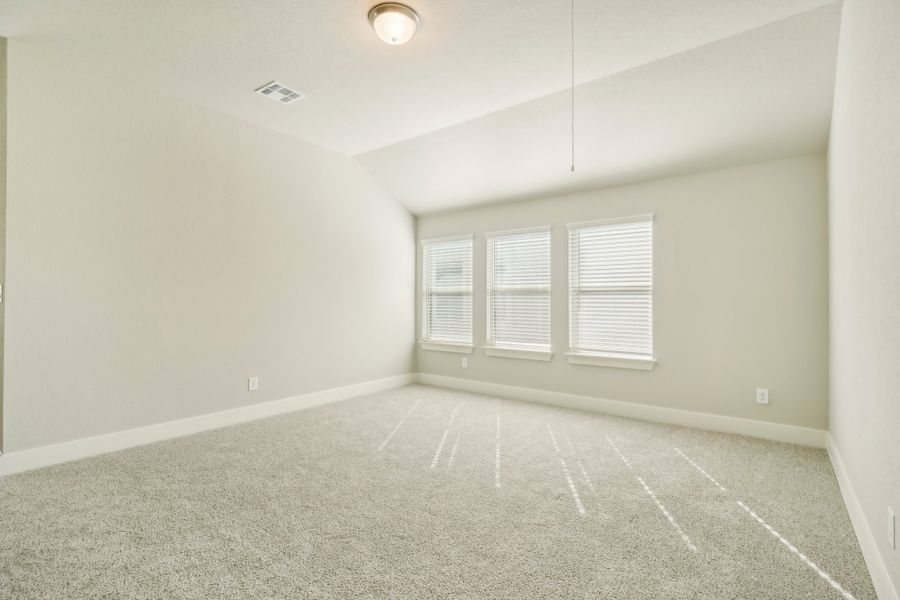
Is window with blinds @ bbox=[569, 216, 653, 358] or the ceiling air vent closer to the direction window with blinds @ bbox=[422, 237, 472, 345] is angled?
the ceiling air vent

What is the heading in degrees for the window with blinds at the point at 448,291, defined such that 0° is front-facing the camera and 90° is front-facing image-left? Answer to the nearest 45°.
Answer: approximately 45°

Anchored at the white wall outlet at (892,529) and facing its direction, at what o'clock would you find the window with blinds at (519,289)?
The window with blinds is roughly at 1 o'clock from the white wall outlet.

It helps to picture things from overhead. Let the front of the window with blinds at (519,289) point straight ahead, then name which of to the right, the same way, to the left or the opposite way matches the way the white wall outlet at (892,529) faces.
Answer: to the right

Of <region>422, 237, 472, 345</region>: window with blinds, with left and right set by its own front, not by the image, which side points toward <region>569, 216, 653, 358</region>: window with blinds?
left

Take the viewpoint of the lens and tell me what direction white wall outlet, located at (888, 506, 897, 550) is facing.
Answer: facing to the left of the viewer

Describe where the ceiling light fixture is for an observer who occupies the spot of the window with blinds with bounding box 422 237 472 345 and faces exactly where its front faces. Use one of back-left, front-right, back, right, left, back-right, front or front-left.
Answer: front-left

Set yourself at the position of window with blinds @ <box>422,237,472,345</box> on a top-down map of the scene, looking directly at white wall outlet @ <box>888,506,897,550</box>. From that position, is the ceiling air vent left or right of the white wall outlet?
right

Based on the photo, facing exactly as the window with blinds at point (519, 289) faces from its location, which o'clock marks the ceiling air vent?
The ceiling air vent is roughly at 12 o'clock from the window with blinds.

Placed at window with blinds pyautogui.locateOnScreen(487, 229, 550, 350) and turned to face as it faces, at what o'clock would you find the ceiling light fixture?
The ceiling light fixture is roughly at 11 o'clock from the window with blinds.

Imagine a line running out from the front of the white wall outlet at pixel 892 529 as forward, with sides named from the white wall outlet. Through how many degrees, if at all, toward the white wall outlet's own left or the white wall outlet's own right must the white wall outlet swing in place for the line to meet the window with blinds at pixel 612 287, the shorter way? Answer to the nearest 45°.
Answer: approximately 45° to the white wall outlet's own right

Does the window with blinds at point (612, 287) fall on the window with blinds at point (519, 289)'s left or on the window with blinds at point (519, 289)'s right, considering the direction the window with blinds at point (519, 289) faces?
on its left

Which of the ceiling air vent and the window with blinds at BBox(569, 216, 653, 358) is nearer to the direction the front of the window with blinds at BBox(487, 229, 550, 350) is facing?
the ceiling air vent

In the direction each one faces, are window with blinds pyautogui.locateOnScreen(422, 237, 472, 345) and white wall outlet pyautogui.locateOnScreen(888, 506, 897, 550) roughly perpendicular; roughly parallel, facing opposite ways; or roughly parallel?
roughly perpendicular
